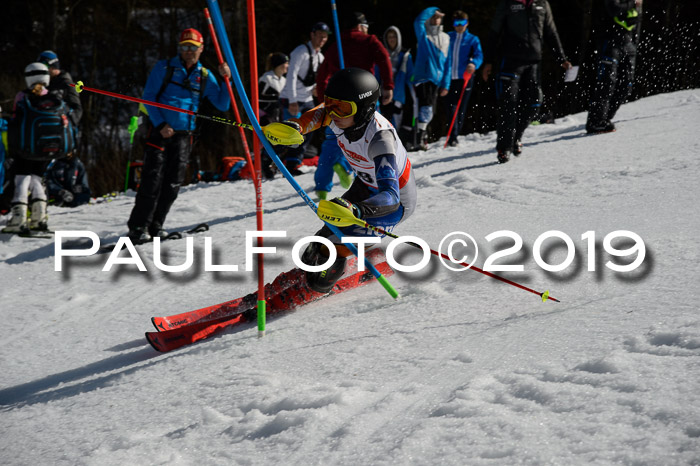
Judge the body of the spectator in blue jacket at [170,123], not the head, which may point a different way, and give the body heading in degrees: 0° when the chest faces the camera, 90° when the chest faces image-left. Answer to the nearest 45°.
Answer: approximately 0°

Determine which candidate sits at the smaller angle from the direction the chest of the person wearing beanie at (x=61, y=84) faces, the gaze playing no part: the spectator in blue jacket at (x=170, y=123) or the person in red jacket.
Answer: the spectator in blue jacket

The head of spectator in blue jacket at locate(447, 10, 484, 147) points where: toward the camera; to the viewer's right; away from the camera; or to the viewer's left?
toward the camera

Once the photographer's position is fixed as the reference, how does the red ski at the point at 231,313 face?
facing the viewer and to the left of the viewer

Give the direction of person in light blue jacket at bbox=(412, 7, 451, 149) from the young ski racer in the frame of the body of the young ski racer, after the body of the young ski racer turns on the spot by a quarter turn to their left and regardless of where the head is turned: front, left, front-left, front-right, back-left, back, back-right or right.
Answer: back-left

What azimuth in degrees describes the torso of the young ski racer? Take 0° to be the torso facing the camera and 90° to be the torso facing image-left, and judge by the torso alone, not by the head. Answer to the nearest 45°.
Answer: approximately 45°
